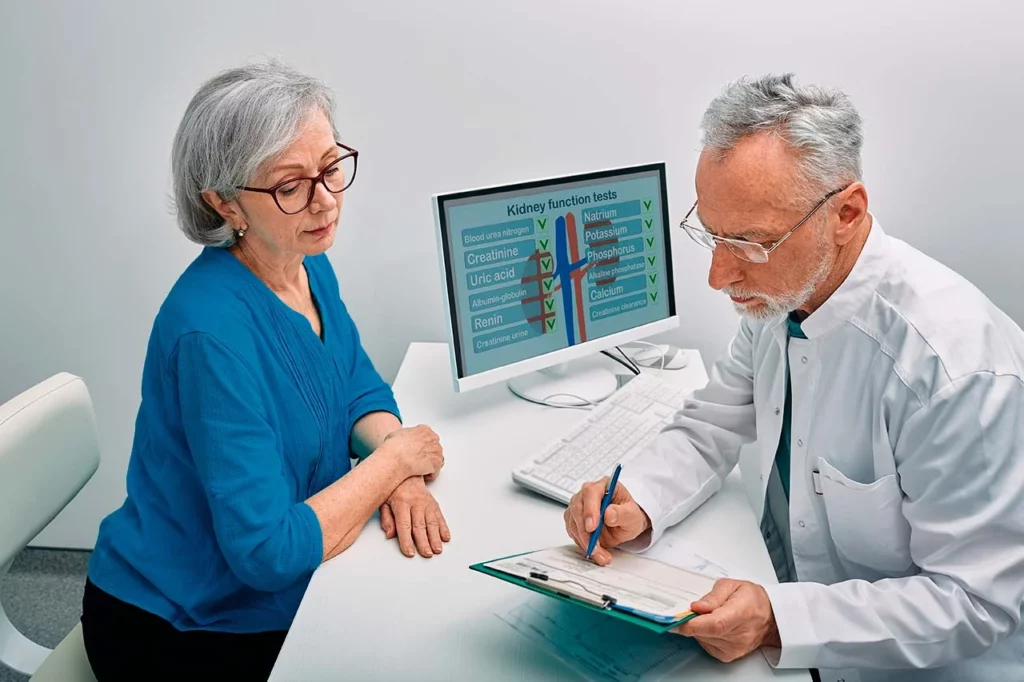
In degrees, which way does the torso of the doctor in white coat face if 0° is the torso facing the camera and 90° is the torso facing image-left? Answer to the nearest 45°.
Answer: approximately 45°

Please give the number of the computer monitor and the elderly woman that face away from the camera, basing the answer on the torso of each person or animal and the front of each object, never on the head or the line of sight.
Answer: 0

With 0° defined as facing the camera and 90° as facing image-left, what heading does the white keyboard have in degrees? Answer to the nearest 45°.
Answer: approximately 315°

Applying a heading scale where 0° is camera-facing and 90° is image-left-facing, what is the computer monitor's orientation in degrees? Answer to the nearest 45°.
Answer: approximately 315°

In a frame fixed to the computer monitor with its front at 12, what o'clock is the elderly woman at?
The elderly woman is roughly at 3 o'clock from the computer monitor.

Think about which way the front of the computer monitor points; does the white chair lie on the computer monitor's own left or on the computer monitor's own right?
on the computer monitor's own right

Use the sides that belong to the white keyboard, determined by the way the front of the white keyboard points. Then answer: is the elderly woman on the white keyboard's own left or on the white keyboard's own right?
on the white keyboard's own right
